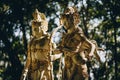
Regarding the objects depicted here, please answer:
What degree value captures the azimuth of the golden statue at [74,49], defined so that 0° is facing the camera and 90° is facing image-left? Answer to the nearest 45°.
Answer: approximately 45°

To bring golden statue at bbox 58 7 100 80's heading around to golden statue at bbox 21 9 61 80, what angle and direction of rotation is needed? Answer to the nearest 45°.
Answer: approximately 90° to its right
